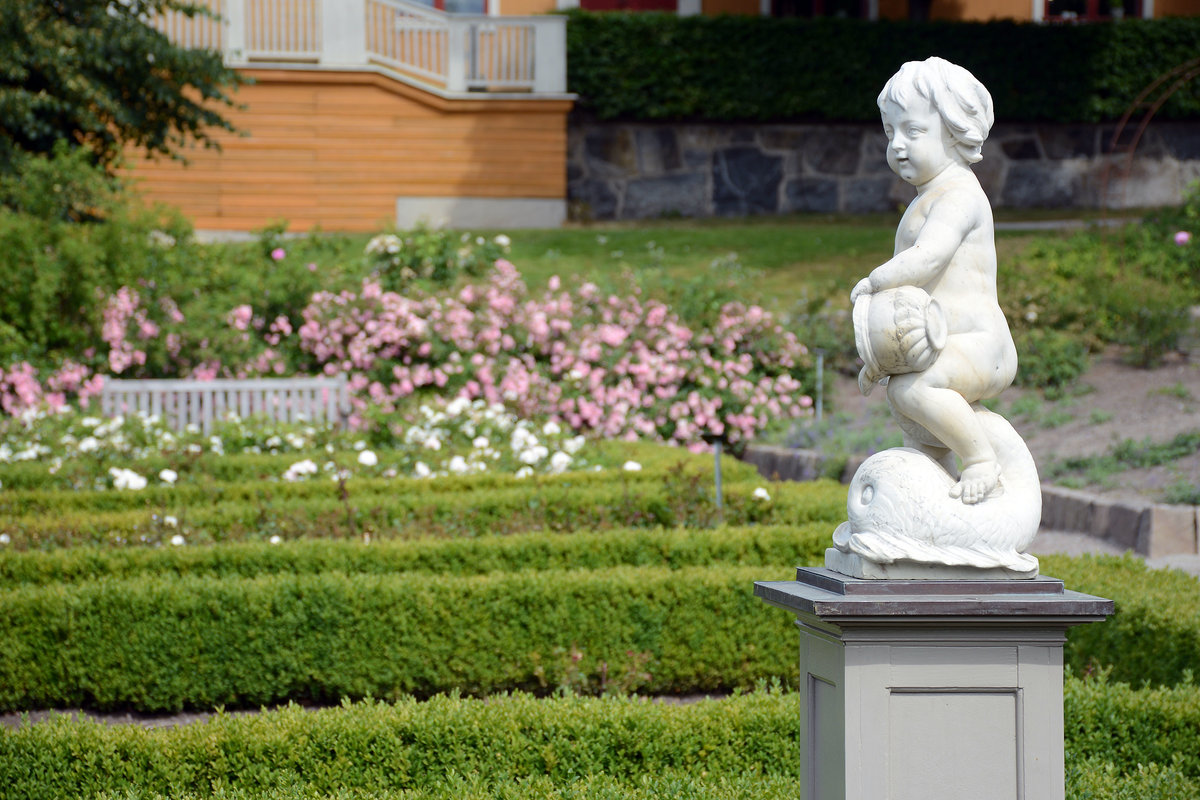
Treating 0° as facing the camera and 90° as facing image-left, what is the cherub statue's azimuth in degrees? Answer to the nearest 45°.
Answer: approximately 90°

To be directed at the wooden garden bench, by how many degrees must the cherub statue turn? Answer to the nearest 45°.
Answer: approximately 45° to its right

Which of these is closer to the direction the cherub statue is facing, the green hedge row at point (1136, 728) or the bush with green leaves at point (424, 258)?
the bush with green leaves

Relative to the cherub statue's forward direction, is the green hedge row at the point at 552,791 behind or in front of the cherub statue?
in front

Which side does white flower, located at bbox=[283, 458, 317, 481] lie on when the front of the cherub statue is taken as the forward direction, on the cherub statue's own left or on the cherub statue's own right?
on the cherub statue's own right

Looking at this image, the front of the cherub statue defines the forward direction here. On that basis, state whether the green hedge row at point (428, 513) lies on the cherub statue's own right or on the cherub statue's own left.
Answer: on the cherub statue's own right

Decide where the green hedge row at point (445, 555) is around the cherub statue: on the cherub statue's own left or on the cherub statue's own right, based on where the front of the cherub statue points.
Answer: on the cherub statue's own right
